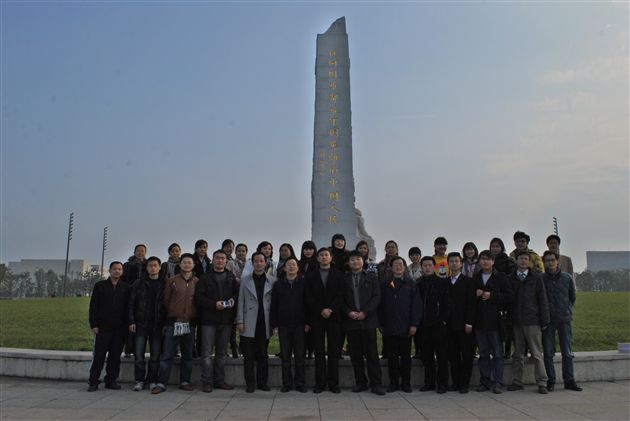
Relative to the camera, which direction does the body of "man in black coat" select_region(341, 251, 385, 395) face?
toward the camera

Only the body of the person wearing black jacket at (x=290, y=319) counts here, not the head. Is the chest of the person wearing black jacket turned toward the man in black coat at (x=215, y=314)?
no

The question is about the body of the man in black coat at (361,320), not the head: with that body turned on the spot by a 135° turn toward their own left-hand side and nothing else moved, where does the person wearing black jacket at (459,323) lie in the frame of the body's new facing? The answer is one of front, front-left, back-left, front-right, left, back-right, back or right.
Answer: front-right

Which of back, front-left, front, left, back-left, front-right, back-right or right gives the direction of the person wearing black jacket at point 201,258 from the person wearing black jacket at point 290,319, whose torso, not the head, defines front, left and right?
back-right

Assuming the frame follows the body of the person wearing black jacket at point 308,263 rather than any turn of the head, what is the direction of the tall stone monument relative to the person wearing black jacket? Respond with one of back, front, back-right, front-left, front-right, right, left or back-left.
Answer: back

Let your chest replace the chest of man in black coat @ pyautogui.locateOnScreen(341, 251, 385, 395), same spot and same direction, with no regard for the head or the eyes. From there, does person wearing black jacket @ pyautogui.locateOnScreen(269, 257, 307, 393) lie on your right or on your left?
on your right

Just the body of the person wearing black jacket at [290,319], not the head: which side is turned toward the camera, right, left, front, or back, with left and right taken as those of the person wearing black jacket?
front

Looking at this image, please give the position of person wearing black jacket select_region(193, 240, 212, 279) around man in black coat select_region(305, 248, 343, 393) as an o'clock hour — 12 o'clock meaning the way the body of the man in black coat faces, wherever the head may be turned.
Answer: The person wearing black jacket is roughly at 4 o'clock from the man in black coat.

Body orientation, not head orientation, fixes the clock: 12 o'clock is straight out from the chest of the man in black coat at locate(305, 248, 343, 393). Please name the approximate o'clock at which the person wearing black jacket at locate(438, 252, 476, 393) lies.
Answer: The person wearing black jacket is roughly at 9 o'clock from the man in black coat.

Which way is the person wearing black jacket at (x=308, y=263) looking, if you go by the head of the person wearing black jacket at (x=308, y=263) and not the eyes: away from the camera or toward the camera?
toward the camera

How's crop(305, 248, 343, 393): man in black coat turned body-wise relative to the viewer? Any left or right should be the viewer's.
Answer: facing the viewer

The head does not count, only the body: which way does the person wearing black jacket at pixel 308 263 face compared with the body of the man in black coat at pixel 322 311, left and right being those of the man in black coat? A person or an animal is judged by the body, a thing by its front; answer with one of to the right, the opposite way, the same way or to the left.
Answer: the same way

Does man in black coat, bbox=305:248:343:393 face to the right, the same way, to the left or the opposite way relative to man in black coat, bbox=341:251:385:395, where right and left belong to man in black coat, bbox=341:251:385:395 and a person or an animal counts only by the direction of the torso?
the same way

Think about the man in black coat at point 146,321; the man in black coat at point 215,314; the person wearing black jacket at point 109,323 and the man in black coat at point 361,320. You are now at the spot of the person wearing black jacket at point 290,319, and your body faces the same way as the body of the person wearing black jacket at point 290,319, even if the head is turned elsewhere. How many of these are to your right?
3

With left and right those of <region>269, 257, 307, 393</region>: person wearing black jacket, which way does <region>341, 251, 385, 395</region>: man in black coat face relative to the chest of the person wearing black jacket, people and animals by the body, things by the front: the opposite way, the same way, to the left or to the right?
the same way

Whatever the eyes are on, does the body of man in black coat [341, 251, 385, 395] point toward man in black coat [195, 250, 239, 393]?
no

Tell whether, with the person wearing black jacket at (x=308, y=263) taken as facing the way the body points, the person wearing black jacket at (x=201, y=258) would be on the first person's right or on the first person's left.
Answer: on the first person's right

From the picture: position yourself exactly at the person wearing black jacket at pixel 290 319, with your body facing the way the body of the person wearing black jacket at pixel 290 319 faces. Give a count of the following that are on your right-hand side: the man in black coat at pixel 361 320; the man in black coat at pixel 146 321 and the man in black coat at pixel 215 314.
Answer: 2
